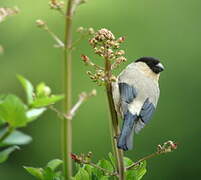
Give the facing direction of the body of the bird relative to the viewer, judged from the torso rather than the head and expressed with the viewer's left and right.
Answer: facing away from the viewer and to the right of the viewer

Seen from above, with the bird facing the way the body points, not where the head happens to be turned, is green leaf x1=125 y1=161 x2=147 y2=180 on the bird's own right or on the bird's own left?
on the bird's own right

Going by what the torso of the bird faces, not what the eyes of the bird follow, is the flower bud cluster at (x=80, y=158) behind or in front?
behind
